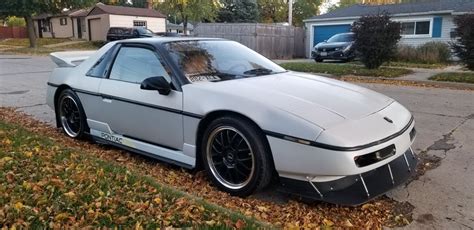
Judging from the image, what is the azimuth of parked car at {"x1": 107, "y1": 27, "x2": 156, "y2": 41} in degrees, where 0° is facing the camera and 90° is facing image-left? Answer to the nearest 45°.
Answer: approximately 270°

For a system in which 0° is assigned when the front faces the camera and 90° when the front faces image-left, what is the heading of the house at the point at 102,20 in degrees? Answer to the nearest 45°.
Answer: approximately 45°

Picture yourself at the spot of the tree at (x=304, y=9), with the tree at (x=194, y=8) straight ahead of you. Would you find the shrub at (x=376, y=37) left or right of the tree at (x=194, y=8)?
left

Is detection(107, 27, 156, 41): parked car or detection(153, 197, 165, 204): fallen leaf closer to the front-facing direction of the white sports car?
the fallen leaf

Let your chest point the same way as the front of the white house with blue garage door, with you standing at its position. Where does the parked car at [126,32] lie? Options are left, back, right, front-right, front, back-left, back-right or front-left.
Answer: right

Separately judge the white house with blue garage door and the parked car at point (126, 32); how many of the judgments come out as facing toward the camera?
1

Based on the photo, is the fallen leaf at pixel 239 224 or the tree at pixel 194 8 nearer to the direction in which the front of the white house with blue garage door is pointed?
the fallen leaf

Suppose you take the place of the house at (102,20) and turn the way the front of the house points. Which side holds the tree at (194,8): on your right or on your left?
on your left

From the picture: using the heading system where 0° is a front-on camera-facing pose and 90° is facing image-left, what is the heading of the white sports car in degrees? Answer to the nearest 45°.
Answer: approximately 315°

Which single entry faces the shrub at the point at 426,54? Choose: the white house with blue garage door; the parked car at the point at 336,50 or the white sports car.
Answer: the white house with blue garage door

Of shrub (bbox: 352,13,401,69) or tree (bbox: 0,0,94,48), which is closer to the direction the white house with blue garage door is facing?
the shrub
